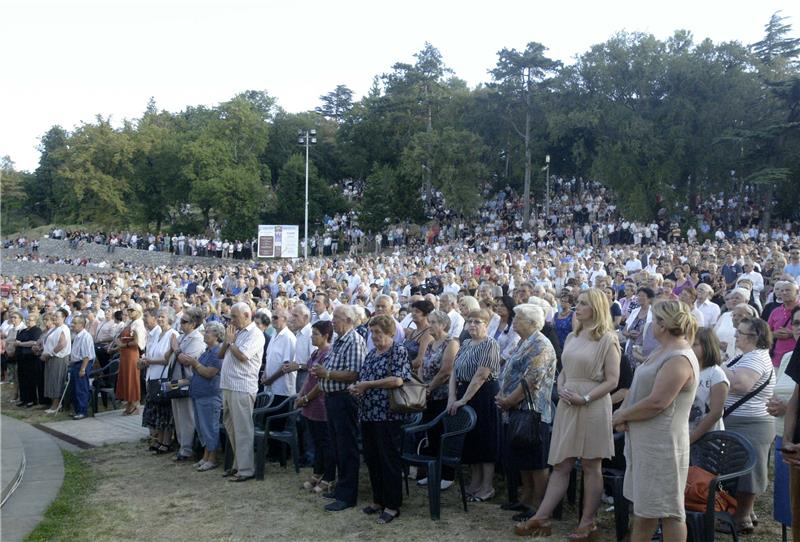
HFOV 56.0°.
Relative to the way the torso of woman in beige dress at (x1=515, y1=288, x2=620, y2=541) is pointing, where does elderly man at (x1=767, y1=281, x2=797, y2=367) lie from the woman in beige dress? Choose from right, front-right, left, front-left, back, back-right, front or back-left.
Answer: back

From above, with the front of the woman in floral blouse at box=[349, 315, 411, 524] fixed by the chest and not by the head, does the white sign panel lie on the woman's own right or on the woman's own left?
on the woman's own right

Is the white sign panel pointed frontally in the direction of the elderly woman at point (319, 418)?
yes

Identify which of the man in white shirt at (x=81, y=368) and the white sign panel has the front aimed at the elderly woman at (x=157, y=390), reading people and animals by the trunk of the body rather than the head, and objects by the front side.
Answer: the white sign panel

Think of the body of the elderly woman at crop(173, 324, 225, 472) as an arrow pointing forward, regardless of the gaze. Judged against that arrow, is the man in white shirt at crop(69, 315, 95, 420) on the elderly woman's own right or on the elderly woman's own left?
on the elderly woman's own right

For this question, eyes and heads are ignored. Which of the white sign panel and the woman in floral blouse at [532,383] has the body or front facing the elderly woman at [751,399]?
the white sign panel

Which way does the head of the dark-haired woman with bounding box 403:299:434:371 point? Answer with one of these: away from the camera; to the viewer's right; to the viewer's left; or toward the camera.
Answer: to the viewer's left

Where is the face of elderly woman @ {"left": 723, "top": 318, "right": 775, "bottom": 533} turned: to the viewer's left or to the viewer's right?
to the viewer's left

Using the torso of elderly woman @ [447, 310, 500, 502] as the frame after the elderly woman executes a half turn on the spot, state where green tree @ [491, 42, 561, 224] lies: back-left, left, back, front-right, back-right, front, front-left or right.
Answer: front-left

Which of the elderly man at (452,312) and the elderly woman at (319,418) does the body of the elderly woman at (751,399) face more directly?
the elderly woman

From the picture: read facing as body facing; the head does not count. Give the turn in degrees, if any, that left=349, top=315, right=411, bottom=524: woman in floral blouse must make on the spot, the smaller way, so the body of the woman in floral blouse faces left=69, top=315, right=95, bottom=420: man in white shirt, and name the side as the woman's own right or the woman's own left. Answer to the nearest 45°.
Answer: approximately 90° to the woman's own right

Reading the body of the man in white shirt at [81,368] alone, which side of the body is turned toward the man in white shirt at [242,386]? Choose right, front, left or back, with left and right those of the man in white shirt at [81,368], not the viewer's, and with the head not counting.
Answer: left

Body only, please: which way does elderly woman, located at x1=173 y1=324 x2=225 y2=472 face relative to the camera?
to the viewer's left
